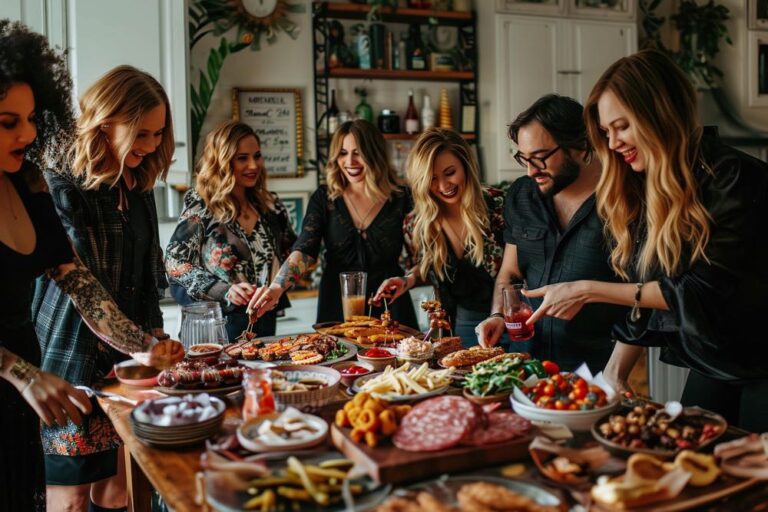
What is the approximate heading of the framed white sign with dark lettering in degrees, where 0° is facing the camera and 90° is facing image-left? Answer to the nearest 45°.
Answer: approximately 0°

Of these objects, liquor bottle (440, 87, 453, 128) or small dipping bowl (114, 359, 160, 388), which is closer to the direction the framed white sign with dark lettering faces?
the small dipping bowl

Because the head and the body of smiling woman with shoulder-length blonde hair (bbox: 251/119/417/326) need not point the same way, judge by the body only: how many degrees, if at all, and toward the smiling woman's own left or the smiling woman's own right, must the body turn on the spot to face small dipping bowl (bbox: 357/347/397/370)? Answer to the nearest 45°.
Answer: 0° — they already face it

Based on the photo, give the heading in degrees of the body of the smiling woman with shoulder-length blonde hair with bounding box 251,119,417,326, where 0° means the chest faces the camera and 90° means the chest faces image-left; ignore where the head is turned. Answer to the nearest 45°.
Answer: approximately 0°
